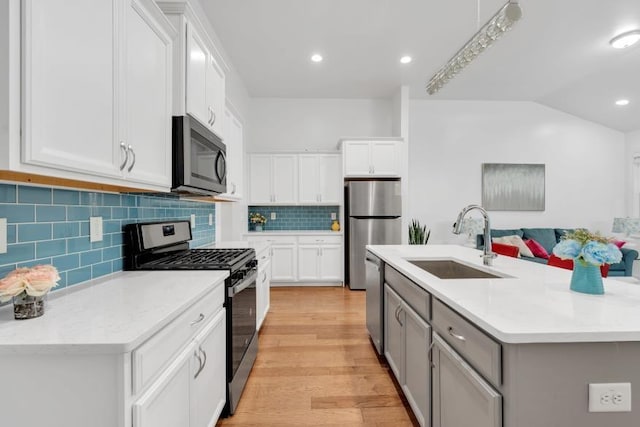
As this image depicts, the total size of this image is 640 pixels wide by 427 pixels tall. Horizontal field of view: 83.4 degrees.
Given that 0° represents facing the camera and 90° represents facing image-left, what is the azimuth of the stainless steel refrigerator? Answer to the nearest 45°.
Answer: approximately 0°

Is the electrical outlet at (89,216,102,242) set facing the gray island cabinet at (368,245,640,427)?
yes

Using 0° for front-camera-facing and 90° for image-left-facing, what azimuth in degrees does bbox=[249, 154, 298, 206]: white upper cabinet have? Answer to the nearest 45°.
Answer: approximately 0°

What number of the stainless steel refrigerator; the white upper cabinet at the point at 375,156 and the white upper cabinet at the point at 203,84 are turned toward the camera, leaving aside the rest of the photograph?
2

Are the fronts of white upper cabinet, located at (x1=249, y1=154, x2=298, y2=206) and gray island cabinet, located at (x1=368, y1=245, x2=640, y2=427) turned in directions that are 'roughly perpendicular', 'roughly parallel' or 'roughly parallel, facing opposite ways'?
roughly perpendicular

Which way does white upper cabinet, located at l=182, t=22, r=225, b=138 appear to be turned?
to the viewer's right

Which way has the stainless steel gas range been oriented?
to the viewer's right

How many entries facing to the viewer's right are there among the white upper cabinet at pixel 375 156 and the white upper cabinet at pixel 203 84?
1

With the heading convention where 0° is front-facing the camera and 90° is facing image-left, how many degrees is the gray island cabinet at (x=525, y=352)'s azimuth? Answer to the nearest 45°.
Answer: approximately 45°

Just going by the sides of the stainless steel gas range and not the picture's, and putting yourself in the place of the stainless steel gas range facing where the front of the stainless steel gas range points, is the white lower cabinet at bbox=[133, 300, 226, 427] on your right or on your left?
on your right

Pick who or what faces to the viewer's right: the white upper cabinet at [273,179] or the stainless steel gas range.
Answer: the stainless steel gas range

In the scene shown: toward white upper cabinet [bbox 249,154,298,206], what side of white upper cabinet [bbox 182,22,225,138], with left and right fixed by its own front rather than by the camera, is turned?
left

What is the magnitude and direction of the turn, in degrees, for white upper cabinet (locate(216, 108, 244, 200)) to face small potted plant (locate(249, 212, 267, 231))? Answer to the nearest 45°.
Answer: approximately 90° to its left

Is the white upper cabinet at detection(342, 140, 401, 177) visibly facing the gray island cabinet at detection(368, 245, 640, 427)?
yes

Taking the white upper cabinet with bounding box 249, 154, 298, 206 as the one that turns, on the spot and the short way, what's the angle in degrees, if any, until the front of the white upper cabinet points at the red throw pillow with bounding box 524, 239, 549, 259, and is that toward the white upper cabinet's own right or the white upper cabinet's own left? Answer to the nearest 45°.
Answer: approximately 90° to the white upper cabinet's own left

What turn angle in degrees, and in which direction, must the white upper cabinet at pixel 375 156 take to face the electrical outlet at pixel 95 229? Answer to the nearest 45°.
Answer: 0° — it already faces it
